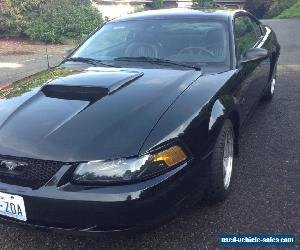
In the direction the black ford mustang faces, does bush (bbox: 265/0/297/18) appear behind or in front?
behind

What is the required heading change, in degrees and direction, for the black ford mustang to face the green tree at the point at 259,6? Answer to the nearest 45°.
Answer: approximately 135° to its right

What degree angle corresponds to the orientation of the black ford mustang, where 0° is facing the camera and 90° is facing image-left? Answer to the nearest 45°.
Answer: approximately 45°

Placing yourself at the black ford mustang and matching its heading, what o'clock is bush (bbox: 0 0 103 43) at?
The bush is roughly at 4 o'clock from the black ford mustang.
